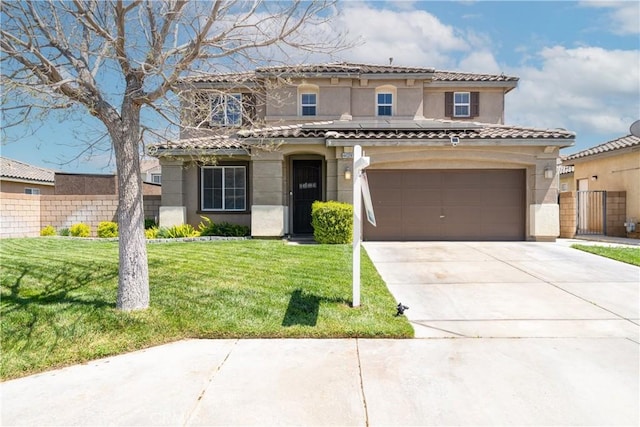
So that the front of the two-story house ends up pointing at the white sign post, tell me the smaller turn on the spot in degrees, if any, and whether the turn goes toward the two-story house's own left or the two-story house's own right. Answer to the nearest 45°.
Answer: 0° — it already faces it

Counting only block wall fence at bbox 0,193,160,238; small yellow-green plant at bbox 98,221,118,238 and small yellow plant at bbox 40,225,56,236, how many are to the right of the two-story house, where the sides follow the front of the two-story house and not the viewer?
3

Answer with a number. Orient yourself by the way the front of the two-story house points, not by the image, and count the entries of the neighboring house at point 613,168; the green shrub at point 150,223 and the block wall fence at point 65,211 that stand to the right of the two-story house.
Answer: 2

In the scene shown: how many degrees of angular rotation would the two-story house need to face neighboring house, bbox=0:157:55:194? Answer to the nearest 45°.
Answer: approximately 90° to its right

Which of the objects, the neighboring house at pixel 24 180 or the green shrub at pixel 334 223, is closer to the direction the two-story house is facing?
the green shrub

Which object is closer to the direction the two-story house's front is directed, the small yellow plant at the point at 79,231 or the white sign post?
the white sign post

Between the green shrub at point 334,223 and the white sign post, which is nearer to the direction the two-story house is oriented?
the white sign post

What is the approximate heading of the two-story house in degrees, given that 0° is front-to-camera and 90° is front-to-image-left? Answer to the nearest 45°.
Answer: approximately 0°

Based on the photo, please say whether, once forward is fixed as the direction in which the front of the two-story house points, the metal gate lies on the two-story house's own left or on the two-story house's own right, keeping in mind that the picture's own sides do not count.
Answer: on the two-story house's own left

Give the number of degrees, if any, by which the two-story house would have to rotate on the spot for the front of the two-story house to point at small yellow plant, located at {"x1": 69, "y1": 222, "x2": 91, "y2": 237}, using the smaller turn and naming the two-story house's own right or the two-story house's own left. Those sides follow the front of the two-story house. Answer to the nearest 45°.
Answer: approximately 90° to the two-story house's own right

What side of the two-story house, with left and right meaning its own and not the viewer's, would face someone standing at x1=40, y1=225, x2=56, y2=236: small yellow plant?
right

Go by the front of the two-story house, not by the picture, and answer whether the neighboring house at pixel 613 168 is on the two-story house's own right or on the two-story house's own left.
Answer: on the two-story house's own left
